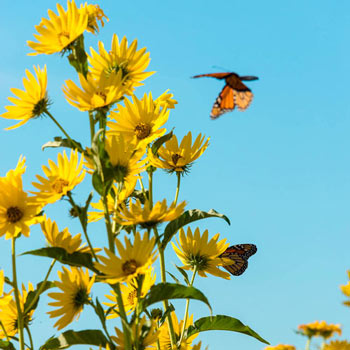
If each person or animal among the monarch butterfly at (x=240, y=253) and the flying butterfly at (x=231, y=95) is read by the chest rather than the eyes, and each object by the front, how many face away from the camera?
1

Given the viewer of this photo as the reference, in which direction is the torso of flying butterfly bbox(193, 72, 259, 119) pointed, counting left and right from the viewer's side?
facing away from the viewer

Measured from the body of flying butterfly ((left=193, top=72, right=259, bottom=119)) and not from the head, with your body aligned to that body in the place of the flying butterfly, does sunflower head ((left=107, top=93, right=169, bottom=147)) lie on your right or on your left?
on your left

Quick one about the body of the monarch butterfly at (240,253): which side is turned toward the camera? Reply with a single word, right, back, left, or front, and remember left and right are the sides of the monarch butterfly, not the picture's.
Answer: left

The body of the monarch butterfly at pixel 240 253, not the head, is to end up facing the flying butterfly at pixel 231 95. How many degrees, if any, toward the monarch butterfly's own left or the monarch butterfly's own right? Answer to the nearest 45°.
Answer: approximately 90° to the monarch butterfly's own left
